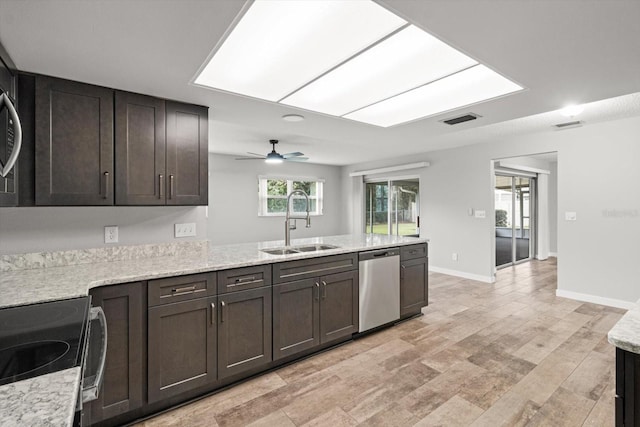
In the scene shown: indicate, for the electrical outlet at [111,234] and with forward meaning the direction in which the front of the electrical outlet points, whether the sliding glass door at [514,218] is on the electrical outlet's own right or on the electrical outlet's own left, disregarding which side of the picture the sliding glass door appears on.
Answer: on the electrical outlet's own left

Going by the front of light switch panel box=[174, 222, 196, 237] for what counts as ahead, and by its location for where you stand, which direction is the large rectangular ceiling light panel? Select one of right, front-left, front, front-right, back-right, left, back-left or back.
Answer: front-left

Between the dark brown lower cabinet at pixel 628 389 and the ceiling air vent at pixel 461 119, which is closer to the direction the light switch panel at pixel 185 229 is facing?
the dark brown lower cabinet

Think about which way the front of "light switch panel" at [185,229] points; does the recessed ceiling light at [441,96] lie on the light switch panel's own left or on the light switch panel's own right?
on the light switch panel's own left

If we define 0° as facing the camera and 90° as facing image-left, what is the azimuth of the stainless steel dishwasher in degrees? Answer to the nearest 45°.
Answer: approximately 315°

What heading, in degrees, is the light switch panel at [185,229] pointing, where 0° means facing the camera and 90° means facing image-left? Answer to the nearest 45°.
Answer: approximately 0°

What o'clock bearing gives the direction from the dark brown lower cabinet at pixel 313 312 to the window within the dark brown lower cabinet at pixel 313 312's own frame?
The window is roughly at 7 o'clock from the dark brown lower cabinet.

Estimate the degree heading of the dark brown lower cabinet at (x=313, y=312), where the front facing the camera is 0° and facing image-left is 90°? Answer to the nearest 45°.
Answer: approximately 315°
